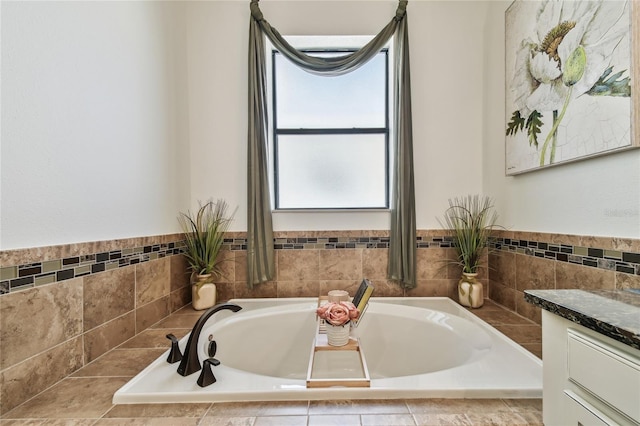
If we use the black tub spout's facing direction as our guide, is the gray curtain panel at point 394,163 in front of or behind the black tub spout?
in front

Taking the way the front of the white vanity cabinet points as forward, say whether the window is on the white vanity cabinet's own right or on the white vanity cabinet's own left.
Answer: on the white vanity cabinet's own right

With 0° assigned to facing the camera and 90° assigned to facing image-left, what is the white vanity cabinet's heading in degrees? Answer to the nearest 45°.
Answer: approximately 45°

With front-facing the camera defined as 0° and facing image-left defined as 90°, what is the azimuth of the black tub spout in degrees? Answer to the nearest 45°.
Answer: approximately 225°

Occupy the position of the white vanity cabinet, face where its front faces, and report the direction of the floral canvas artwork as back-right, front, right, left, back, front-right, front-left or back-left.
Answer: back-right
